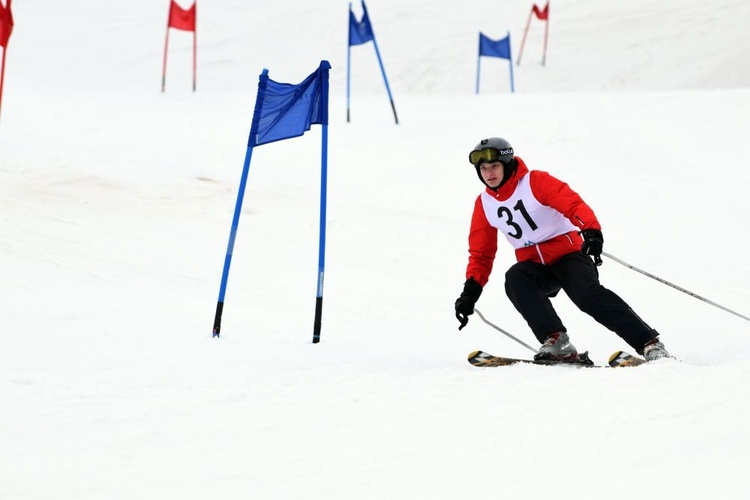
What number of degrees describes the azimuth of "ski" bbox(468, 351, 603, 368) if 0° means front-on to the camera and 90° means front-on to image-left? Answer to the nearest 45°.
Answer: approximately 90°

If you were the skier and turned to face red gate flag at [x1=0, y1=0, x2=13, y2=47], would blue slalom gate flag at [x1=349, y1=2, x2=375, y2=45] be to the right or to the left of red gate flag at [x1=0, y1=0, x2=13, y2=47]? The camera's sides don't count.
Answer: right

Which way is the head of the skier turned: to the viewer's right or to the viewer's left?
to the viewer's left

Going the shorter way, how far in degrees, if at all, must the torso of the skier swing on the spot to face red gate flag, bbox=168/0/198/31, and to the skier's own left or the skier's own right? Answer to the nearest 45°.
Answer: approximately 90° to the skier's own right

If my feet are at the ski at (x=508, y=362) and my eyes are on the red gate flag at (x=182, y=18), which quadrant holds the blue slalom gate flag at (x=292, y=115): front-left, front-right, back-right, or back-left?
front-left

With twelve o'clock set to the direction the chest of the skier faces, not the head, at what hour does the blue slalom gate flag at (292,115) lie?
The blue slalom gate flag is roughly at 2 o'clock from the skier.

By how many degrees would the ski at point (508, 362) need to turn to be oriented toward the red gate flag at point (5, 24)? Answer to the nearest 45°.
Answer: approximately 45° to its right

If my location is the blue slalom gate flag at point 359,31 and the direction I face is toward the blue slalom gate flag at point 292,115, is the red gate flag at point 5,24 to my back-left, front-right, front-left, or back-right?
front-right

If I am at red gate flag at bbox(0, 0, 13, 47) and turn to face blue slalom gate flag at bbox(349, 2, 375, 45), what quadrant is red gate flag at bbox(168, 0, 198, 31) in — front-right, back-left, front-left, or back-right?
front-left

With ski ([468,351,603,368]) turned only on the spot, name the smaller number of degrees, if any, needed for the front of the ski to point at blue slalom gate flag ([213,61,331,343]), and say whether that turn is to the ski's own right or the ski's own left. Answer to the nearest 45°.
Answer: approximately 45° to the ski's own right

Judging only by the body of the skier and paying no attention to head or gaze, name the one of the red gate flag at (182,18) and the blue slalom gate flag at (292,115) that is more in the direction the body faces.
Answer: the blue slalom gate flag

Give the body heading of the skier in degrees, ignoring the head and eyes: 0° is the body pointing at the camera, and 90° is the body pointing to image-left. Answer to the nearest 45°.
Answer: approximately 45°
